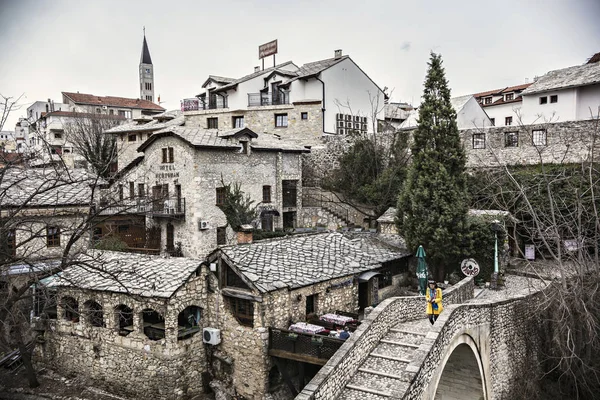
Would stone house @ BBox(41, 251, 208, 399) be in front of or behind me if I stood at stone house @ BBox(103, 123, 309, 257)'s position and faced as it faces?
in front

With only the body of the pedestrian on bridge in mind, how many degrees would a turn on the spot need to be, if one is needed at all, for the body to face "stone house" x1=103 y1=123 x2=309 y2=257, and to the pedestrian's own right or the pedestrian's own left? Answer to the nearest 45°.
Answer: approximately 135° to the pedestrian's own right

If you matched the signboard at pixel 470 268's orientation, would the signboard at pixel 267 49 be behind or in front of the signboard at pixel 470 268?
behind

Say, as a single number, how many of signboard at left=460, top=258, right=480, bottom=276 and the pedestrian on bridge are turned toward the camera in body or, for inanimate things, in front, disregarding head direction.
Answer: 2

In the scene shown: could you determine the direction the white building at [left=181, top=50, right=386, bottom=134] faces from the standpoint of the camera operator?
facing the viewer and to the left of the viewer

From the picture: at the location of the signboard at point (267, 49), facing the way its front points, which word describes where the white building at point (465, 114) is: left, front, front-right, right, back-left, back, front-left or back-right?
left

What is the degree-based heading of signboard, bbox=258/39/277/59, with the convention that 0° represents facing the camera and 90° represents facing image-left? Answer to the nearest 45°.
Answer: approximately 45°

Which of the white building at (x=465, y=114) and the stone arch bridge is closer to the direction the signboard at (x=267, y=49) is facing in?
the stone arch bridge

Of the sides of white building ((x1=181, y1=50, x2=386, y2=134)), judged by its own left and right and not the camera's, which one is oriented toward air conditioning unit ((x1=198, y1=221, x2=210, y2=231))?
front

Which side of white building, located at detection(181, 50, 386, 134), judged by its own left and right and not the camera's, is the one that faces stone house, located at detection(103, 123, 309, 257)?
front

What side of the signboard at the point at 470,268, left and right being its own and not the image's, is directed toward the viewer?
front

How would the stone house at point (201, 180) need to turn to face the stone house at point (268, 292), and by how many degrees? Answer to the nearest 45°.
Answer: approximately 45° to its left

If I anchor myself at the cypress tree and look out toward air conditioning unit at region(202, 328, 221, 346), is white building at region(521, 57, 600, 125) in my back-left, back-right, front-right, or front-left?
back-right

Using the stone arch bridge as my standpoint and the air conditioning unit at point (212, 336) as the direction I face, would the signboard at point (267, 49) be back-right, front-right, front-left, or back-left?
front-right

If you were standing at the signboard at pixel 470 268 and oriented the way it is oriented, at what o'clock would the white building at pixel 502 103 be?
The white building is roughly at 6 o'clock from the signboard.

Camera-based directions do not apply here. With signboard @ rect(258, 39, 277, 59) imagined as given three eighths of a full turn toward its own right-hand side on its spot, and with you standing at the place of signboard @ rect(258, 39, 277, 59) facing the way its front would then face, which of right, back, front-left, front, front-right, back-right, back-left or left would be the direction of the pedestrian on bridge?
back

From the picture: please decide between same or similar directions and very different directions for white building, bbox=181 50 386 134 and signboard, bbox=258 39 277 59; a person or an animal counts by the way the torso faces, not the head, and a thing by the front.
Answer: same or similar directions
